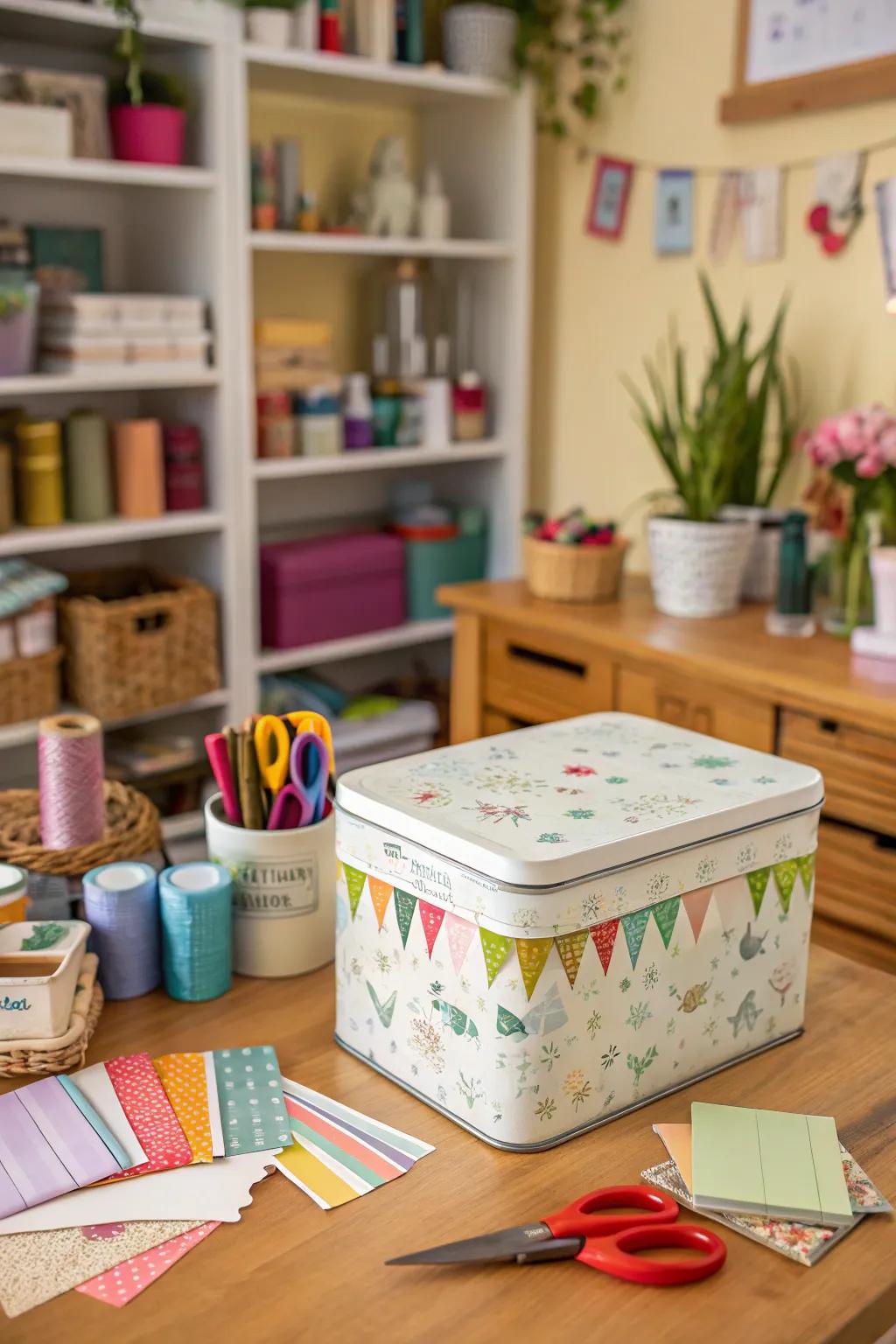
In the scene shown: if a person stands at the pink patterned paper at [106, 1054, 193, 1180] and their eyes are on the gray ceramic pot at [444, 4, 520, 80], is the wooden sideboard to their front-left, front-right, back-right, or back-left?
front-right

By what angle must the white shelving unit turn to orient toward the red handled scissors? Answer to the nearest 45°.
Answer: approximately 45° to its right

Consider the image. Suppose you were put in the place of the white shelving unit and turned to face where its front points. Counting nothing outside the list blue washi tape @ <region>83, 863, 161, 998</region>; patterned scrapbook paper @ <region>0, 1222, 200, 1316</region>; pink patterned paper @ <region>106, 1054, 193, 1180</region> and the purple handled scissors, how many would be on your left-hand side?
0

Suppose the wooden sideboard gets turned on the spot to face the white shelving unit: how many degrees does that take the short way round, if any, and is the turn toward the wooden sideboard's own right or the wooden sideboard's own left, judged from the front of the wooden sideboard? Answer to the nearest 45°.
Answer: approximately 90° to the wooden sideboard's own right

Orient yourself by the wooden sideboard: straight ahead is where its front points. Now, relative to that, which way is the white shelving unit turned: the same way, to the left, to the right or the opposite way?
to the left

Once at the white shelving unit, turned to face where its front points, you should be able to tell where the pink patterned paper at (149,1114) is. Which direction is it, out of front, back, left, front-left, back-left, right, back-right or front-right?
front-right

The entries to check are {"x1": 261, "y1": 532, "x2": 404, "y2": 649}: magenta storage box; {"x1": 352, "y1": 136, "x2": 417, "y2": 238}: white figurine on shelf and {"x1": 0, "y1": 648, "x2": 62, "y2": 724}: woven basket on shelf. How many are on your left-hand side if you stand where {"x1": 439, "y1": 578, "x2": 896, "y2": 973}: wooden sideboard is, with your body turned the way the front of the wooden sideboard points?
0

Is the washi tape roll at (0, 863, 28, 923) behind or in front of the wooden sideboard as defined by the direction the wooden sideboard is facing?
in front

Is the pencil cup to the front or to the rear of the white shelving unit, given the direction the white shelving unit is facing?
to the front

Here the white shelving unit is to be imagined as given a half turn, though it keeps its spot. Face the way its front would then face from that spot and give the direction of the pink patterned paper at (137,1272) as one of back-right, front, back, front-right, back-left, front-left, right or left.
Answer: back-left

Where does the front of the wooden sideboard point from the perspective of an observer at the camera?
facing the viewer and to the left of the viewer

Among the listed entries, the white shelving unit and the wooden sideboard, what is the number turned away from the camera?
0

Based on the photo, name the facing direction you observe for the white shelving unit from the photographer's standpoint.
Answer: facing the viewer and to the right of the viewer

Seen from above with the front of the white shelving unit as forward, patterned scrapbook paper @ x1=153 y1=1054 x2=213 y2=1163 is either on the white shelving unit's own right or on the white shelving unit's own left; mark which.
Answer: on the white shelving unit's own right
